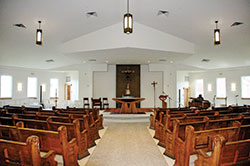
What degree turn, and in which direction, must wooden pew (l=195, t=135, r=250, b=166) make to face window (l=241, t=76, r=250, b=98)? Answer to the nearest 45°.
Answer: approximately 45° to its right

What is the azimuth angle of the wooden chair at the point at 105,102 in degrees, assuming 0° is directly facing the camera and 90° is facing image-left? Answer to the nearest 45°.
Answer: approximately 0°

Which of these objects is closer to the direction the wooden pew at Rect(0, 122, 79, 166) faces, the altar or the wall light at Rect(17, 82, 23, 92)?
the altar

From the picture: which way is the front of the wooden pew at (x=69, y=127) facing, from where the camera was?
facing away from the viewer and to the right of the viewer

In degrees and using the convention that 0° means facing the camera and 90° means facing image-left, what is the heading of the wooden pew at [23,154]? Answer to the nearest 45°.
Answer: approximately 225°
